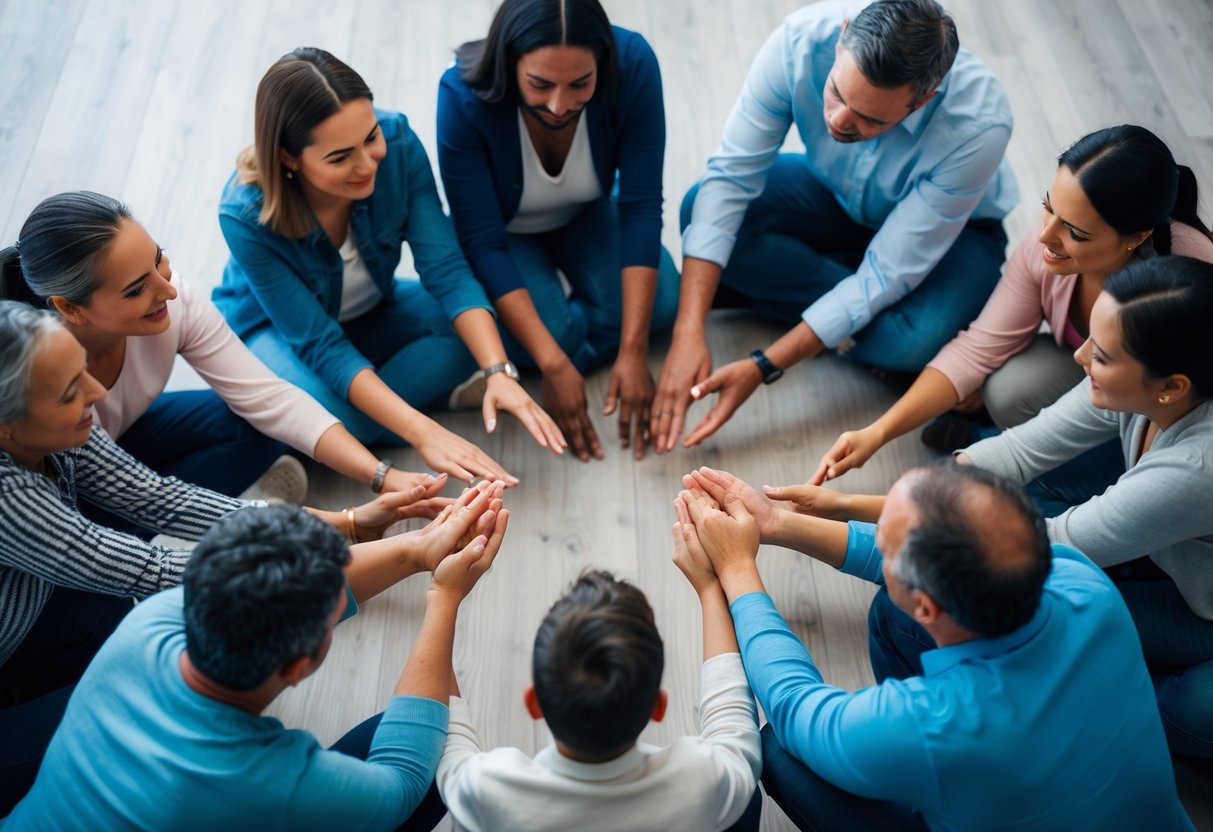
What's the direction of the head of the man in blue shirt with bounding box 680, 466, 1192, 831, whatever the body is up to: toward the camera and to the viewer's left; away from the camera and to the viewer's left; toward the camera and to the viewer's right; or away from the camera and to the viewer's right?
away from the camera and to the viewer's left

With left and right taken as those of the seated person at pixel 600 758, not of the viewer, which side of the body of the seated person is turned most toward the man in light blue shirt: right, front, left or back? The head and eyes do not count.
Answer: front

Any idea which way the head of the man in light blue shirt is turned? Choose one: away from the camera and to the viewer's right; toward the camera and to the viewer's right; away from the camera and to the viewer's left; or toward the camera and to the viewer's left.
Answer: toward the camera and to the viewer's left

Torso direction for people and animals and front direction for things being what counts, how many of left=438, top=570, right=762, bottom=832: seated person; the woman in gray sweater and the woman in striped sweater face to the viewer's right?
1

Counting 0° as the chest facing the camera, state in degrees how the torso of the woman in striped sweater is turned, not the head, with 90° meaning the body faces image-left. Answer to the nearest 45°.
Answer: approximately 270°

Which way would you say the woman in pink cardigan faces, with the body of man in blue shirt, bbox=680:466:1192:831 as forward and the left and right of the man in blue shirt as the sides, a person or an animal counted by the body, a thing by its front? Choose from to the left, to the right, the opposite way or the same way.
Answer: to the left

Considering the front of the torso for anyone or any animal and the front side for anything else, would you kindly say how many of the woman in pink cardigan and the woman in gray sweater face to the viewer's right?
0

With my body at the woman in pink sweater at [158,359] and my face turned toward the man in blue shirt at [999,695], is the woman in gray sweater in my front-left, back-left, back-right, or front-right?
front-left

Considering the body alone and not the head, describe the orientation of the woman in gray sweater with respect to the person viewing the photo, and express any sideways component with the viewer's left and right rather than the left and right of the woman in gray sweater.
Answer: facing to the left of the viewer

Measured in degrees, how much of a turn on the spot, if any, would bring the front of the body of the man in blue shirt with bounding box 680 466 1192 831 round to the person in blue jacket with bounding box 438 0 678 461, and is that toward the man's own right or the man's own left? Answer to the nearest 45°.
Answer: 0° — they already face them

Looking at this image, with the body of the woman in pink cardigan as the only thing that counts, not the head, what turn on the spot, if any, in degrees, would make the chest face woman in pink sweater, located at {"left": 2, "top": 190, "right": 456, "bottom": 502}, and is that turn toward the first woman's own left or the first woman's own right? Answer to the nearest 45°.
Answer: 0° — they already face them

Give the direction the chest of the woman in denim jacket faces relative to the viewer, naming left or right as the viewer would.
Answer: facing the viewer and to the right of the viewer

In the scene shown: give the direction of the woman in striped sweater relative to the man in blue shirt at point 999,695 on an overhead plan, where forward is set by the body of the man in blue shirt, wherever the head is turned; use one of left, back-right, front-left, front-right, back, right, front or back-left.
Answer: front-left

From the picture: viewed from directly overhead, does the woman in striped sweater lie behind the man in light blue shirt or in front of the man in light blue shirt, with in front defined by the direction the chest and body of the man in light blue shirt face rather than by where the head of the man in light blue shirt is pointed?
in front

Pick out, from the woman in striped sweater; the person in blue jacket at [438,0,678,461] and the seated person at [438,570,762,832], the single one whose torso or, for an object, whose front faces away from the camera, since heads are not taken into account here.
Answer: the seated person

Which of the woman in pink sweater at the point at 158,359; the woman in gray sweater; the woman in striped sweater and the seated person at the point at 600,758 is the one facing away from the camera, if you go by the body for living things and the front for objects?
the seated person

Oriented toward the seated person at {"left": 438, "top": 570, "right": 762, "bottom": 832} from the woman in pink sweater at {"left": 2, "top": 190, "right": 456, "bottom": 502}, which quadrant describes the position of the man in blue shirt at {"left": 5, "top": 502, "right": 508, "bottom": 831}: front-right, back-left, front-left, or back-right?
front-right

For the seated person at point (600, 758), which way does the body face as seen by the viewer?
away from the camera
